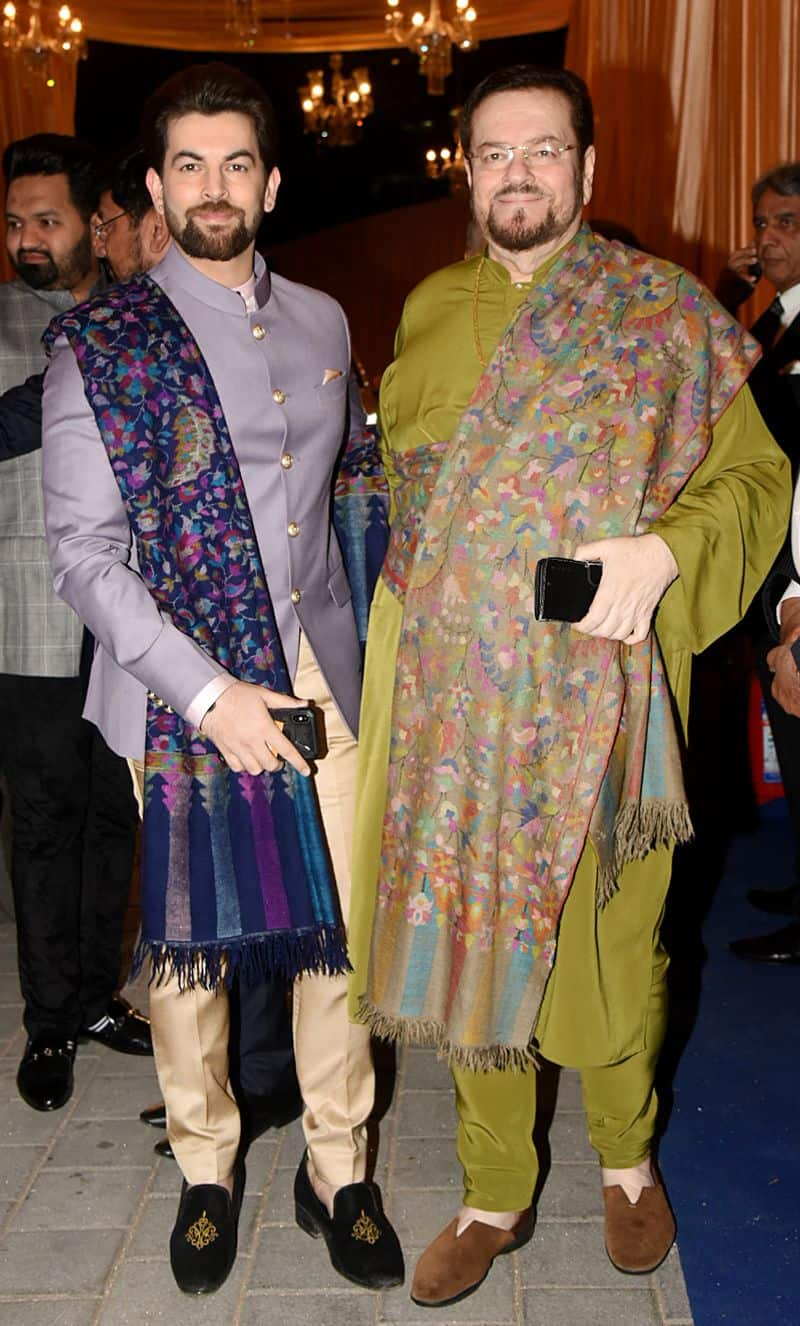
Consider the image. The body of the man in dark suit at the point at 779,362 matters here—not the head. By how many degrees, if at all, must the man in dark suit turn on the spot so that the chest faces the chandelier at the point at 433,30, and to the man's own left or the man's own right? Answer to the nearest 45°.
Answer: approximately 90° to the man's own right

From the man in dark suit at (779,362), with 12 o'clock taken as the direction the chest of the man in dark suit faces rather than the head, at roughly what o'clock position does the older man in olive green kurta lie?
The older man in olive green kurta is roughly at 11 o'clock from the man in dark suit.

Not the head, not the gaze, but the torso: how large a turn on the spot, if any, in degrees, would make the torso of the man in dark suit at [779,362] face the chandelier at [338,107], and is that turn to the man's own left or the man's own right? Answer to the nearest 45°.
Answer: approximately 90° to the man's own right

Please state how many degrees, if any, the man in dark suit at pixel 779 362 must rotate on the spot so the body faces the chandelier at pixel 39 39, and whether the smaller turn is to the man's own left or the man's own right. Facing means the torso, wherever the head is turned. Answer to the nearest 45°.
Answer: approximately 90° to the man's own right

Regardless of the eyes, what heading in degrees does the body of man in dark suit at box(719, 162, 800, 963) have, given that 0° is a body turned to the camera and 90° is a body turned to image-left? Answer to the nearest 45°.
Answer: approximately 45°

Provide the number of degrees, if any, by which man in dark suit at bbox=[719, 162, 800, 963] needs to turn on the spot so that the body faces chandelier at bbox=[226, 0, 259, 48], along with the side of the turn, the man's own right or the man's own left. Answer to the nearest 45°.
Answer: approximately 90° to the man's own right

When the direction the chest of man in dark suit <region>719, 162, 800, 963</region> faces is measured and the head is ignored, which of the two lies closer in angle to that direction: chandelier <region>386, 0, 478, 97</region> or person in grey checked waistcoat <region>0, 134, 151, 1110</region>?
the person in grey checked waistcoat
